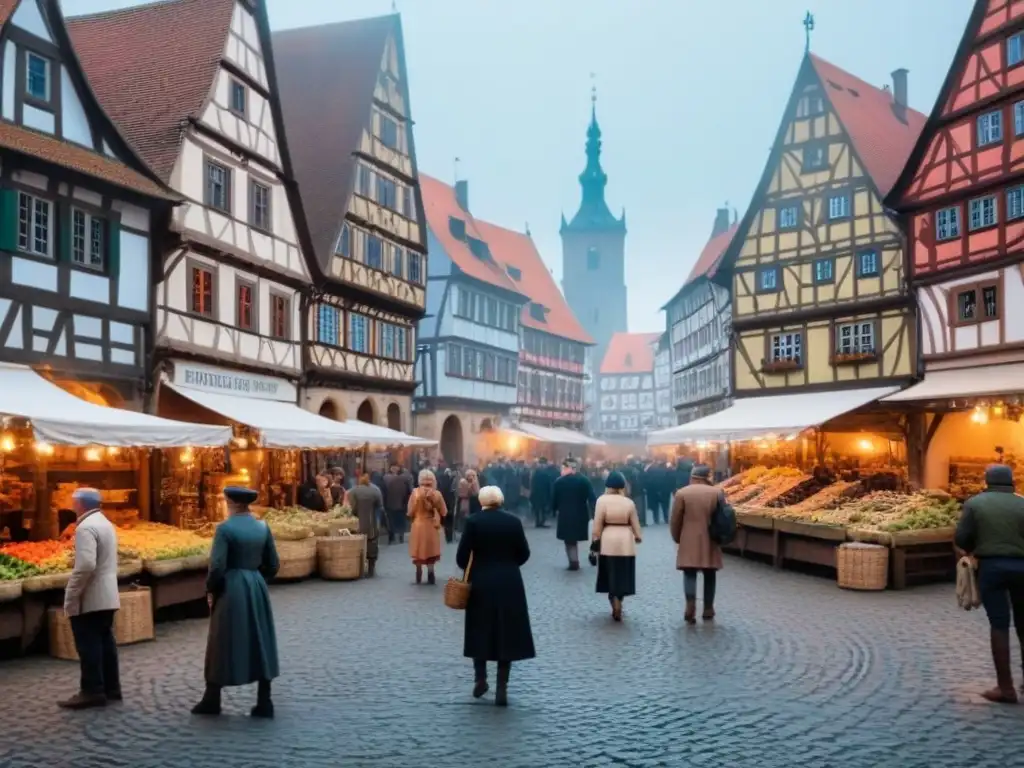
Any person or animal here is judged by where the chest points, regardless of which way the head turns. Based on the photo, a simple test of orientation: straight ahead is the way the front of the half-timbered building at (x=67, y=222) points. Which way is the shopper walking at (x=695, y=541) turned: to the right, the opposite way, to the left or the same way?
to the left

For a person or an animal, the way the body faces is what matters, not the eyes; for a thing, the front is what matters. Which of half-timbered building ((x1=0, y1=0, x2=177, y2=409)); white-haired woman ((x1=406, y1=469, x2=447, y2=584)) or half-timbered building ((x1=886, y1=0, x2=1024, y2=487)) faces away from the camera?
the white-haired woman

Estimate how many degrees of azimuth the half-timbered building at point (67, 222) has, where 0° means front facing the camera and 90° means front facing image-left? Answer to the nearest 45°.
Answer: approximately 315°

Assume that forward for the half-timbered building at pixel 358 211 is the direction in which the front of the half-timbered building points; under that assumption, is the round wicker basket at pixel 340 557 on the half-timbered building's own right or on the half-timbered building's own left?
on the half-timbered building's own right

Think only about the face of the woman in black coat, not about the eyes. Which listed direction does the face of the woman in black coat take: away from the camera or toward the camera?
away from the camera

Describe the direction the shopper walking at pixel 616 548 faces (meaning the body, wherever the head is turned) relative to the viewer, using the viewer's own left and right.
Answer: facing away from the viewer

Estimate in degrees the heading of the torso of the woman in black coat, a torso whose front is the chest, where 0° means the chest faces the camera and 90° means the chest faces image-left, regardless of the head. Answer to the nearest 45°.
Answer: approximately 180°

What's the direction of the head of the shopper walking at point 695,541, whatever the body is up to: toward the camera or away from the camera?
away from the camera

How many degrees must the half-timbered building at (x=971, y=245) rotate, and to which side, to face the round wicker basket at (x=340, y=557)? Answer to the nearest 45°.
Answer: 0° — it already faces it

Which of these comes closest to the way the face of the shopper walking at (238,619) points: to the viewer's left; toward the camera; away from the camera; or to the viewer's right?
away from the camera

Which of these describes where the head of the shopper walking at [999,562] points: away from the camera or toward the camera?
away from the camera

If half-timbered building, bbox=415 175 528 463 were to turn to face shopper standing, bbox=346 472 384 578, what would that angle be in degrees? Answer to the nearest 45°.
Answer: approximately 45° to its right

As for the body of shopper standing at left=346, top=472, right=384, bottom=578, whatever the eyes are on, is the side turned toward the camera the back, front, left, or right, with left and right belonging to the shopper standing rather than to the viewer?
back
